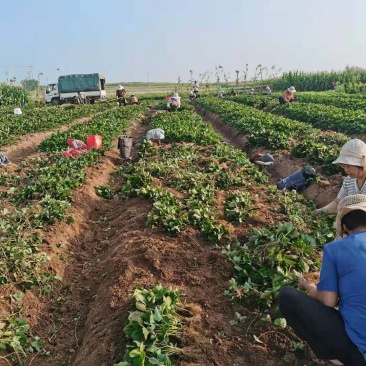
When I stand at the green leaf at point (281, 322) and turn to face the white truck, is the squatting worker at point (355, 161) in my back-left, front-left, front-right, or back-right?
front-right

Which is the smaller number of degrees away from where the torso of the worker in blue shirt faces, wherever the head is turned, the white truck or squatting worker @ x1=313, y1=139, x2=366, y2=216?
the white truck

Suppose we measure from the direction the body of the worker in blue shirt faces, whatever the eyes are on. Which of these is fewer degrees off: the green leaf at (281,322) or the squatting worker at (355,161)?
the green leaf

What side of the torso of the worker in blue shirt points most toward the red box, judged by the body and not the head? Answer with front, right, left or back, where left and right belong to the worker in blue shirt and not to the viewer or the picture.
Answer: front

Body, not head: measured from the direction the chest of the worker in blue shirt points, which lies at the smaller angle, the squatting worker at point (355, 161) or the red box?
the red box

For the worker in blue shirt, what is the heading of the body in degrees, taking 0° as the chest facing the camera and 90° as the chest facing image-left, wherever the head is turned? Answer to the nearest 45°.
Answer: approximately 135°

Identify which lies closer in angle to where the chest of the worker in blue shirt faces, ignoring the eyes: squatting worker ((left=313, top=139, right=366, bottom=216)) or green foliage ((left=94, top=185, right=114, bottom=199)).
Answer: the green foliage

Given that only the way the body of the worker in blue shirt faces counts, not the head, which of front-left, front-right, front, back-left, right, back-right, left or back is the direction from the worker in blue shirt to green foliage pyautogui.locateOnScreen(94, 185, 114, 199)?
front

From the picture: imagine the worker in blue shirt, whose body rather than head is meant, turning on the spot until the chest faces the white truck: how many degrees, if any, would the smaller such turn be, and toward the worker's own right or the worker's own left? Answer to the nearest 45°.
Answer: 0° — they already face it

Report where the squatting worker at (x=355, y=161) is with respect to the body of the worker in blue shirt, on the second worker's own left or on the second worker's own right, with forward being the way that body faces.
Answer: on the second worker's own right

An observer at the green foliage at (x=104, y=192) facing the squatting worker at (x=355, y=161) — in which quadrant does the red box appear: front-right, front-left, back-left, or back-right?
back-left

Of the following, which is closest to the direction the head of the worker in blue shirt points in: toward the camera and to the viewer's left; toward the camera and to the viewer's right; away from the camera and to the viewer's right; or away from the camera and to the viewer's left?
away from the camera and to the viewer's left

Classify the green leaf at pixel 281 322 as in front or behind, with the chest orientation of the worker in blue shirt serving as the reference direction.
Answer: in front
